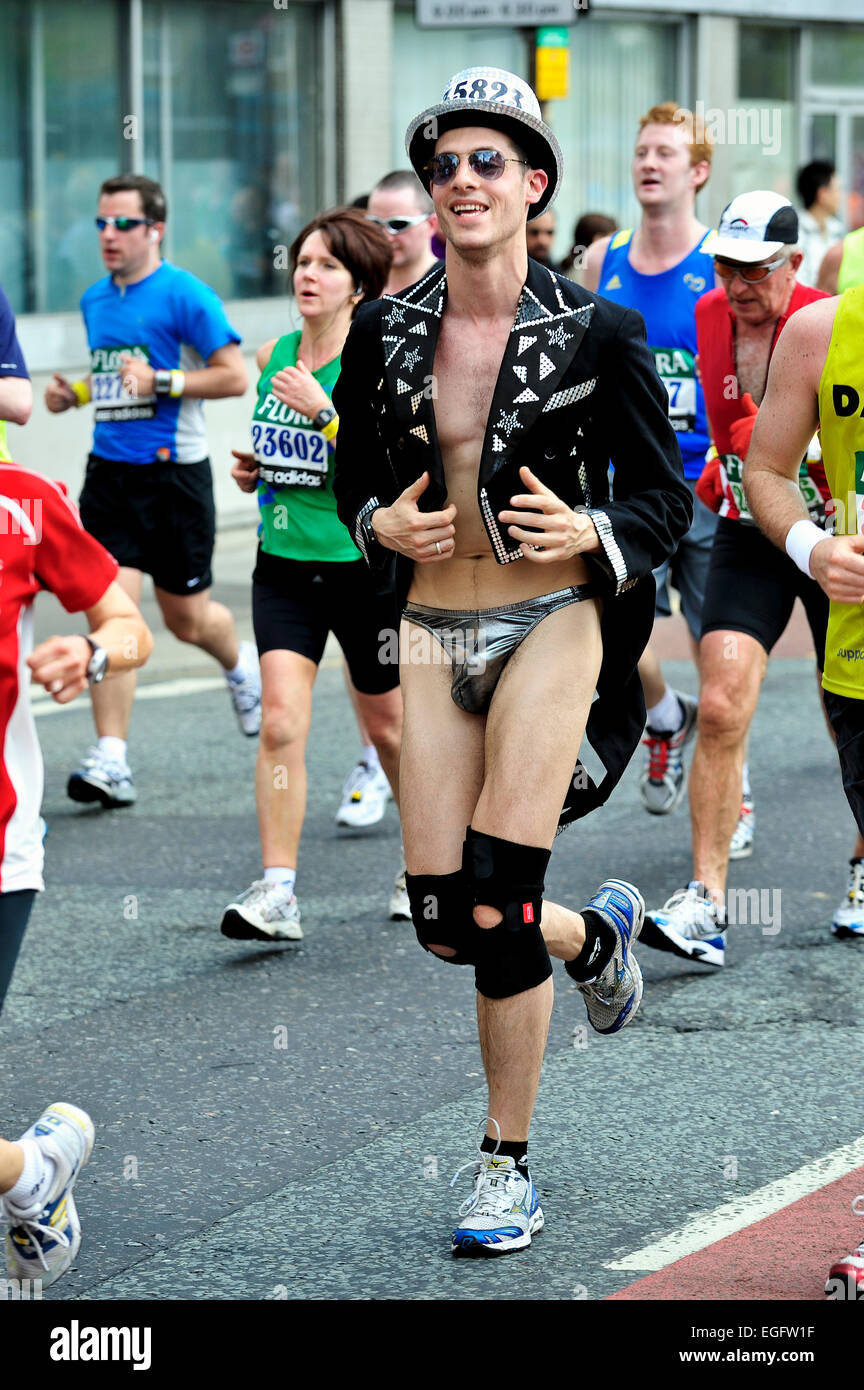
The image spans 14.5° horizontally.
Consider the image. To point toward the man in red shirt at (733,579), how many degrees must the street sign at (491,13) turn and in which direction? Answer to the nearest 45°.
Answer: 0° — it already faces them

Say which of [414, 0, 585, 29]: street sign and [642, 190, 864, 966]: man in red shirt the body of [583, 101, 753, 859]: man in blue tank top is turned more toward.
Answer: the man in red shirt

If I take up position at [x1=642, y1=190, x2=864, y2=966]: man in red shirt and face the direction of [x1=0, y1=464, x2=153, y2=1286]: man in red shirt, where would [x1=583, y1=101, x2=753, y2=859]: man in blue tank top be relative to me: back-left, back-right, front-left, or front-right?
back-right

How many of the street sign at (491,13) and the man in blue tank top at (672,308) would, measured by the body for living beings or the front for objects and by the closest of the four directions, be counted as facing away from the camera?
0

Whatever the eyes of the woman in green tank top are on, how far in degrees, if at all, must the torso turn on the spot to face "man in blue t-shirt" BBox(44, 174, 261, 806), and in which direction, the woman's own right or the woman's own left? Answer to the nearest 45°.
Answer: approximately 135° to the woman's own right

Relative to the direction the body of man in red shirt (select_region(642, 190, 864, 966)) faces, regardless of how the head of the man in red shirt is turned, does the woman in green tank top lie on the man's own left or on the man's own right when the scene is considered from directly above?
on the man's own right

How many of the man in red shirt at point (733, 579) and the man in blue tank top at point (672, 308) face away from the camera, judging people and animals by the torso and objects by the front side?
0

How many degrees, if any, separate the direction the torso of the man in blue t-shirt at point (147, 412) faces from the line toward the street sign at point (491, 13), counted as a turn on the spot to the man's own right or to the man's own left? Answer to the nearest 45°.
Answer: approximately 135° to the man's own right

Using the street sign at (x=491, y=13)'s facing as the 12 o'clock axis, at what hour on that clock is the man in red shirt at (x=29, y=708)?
The man in red shirt is roughly at 12 o'clock from the street sign.

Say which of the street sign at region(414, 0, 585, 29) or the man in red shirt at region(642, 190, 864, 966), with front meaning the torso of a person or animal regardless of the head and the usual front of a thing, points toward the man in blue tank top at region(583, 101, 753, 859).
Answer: the street sign

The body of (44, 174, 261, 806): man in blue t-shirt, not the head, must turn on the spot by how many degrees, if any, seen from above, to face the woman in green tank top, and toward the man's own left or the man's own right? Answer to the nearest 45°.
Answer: approximately 45° to the man's own left
